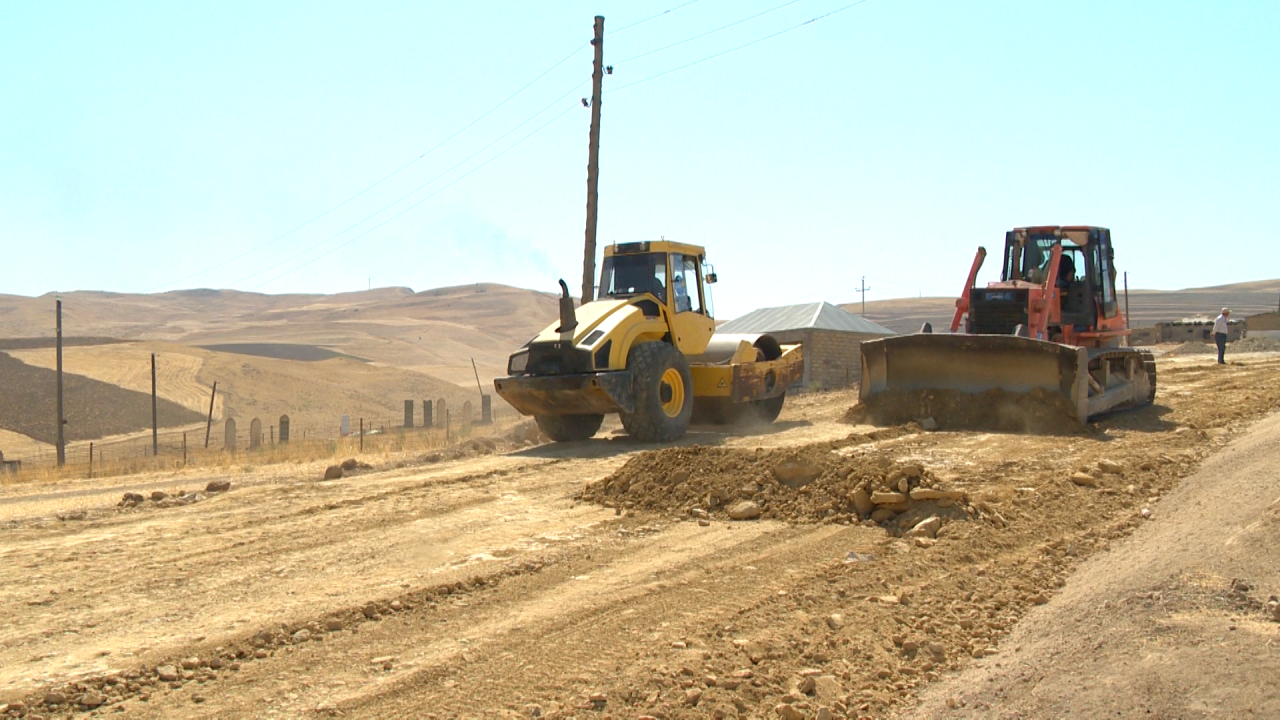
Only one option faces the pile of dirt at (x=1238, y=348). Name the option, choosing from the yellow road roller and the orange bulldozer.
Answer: the yellow road roller

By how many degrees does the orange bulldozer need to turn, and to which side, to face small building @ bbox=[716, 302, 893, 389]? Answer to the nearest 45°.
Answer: approximately 135° to its right

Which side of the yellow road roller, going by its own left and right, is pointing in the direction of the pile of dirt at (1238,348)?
front

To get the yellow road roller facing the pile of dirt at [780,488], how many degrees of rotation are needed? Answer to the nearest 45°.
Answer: approximately 135° to its right

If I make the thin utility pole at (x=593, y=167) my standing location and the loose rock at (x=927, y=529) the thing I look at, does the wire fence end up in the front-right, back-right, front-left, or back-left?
back-right

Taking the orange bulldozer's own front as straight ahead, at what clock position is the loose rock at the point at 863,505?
The loose rock is roughly at 11 o'clock from the orange bulldozer.

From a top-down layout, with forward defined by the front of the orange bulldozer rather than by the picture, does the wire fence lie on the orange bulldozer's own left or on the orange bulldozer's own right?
on the orange bulldozer's own right

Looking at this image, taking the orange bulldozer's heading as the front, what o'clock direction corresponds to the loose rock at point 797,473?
The loose rock is roughly at 11 o'clock from the orange bulldozer.

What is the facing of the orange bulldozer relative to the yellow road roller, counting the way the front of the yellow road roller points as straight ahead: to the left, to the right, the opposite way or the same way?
the opposite way

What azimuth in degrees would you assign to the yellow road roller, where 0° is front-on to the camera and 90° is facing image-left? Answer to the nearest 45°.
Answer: approximately 225°

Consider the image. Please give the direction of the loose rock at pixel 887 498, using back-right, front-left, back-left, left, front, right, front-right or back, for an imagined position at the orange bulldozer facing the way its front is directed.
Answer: front-left

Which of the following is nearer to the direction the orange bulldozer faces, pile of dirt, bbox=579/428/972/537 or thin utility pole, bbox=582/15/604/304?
the pile of dirt

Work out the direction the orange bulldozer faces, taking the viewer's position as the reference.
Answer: facing the viewer and to the left of the viewer

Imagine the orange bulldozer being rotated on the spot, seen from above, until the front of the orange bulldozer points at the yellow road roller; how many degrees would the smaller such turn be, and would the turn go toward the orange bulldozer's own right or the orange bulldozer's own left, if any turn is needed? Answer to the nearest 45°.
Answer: approximately 45° to the orange bulldozer's own right

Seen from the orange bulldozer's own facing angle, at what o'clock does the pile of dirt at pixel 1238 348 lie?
The pile of dirt is roughly at 5 o'clock from the orange bulldozer.

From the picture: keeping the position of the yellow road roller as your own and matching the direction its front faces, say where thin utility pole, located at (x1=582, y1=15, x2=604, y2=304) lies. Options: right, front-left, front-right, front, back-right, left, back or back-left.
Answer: front-left

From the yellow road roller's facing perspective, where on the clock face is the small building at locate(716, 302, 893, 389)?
The small building is roughly at 11 o'clock from the yellow road roller.
